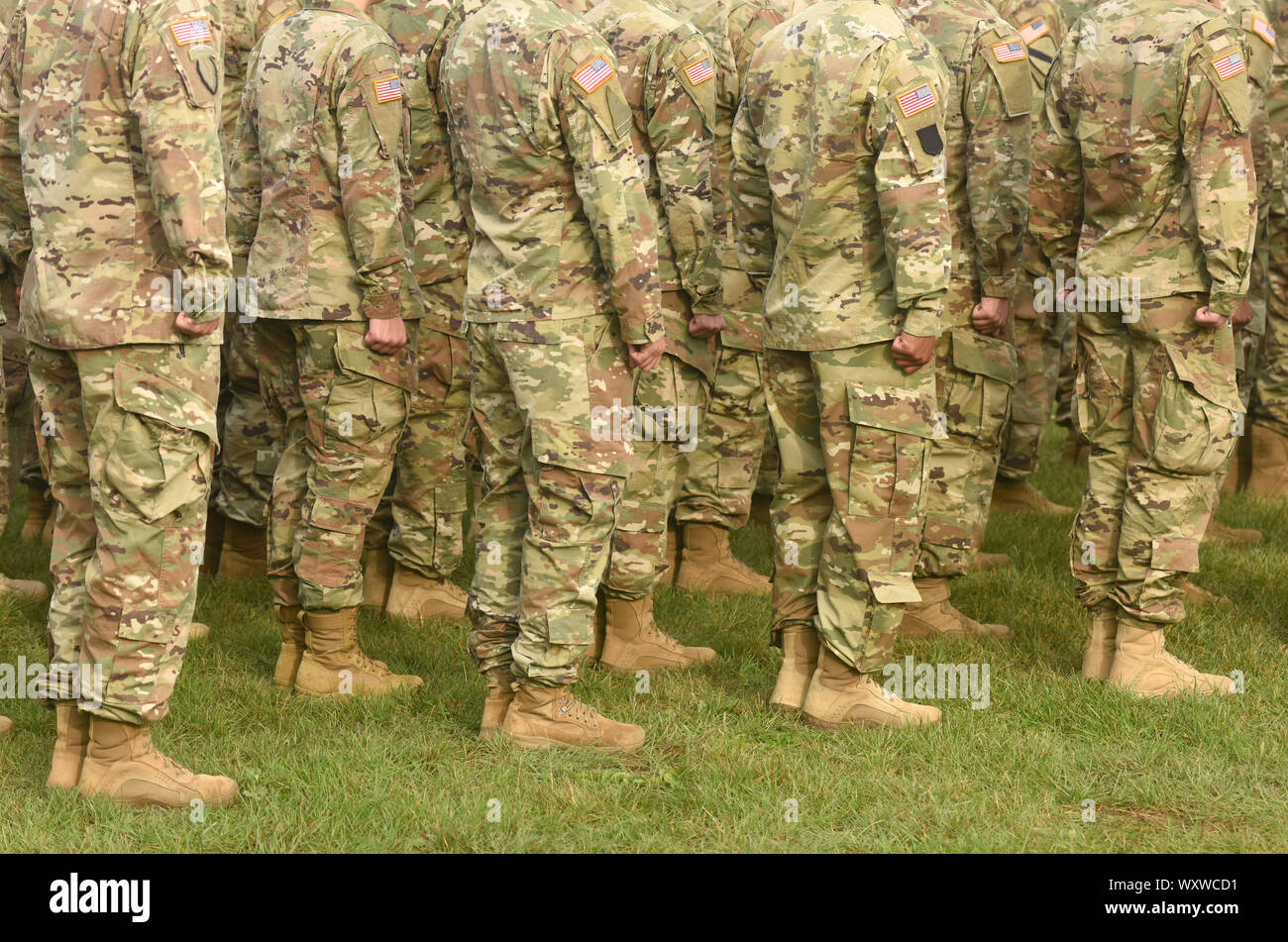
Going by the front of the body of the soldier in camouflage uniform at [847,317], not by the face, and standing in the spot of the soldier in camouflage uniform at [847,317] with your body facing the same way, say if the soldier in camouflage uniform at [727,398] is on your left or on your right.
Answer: on your left

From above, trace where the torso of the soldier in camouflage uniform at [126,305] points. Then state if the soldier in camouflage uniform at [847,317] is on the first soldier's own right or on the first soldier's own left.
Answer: on the first soldier's own right

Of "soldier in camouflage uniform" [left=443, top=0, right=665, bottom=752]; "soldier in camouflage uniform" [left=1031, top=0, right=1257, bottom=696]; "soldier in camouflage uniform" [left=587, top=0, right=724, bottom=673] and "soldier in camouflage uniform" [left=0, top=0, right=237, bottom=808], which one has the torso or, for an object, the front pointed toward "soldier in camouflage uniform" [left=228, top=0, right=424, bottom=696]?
"soldier in camouflage uniform" [left=0, top=0, right=237, bottom=808]

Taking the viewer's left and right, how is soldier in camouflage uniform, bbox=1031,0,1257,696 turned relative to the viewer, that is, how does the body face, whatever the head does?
facing away from the viewer and to the right of the viewer

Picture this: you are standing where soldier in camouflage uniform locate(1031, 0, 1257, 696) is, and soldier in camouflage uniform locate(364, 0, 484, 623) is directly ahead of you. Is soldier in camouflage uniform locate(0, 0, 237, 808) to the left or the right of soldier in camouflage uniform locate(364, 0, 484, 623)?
left

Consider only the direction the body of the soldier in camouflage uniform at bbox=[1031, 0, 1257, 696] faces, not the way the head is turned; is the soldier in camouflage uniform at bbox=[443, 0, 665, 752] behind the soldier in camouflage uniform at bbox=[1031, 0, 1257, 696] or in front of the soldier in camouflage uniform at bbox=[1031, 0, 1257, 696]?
behind

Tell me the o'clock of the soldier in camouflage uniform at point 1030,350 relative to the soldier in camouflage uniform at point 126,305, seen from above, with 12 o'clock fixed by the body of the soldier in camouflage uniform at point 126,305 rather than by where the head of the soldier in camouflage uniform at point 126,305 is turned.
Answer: the soldier in camouflage uniform at point 1030,350 is roughly at 1 o'clock from the soldier in camouflage uniform at point 126,305.

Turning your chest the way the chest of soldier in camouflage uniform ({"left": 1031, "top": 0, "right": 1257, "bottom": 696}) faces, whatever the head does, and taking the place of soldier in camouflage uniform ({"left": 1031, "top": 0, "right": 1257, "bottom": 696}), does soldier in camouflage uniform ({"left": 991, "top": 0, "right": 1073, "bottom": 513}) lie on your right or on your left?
on your left

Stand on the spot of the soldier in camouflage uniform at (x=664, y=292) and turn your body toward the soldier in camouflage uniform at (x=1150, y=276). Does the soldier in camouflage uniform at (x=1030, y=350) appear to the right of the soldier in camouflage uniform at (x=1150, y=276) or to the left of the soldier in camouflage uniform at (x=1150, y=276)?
left

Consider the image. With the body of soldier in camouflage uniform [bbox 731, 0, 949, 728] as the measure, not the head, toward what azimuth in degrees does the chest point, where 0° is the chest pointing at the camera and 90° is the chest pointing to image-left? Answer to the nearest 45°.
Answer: approximately 225°

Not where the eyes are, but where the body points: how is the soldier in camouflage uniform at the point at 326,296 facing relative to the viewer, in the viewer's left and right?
facing away from the viewer and to the right of the viewer

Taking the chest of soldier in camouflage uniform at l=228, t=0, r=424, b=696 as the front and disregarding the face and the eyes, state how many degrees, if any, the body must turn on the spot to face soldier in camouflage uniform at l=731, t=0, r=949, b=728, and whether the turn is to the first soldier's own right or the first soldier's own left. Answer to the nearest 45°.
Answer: approximately 90° to the first soldier's own right

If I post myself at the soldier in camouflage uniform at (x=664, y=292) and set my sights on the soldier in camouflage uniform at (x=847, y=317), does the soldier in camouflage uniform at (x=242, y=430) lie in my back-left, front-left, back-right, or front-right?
back-right
